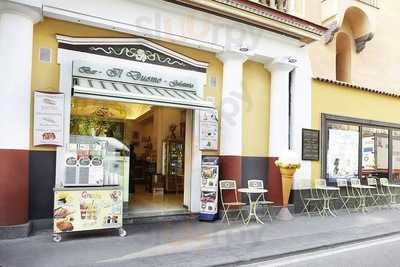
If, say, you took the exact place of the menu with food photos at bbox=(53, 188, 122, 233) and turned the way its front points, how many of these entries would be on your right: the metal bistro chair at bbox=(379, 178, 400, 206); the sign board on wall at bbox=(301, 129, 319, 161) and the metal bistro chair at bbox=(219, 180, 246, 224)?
0

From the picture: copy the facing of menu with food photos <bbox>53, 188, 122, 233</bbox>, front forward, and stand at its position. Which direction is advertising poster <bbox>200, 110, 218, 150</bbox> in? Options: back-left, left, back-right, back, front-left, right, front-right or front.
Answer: back-left

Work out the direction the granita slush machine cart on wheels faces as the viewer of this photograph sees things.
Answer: facing the viewer

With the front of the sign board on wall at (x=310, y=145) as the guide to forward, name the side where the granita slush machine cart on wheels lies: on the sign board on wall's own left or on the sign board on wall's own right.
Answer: on the sign board on wall's own right

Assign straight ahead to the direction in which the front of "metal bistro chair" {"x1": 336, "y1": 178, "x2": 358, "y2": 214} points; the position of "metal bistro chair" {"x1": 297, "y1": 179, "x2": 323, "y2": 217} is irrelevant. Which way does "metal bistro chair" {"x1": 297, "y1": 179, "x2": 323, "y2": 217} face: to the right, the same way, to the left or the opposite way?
the same way

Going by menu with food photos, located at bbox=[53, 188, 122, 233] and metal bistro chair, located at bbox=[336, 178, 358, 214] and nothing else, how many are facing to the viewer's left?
0

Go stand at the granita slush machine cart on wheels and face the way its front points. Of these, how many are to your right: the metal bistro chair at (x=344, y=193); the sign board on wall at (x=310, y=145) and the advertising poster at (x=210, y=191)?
0

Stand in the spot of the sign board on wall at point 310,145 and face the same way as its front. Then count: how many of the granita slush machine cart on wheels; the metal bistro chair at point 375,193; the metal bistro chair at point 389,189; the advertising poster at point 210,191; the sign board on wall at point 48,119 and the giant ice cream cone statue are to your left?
2

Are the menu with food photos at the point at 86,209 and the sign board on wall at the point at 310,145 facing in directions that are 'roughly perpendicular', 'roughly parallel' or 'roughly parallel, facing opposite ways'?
roughly parallel

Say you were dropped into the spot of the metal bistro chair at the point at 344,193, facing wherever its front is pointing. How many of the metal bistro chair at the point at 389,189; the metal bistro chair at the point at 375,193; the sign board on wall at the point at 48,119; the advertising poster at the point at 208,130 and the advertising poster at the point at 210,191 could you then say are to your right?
3
